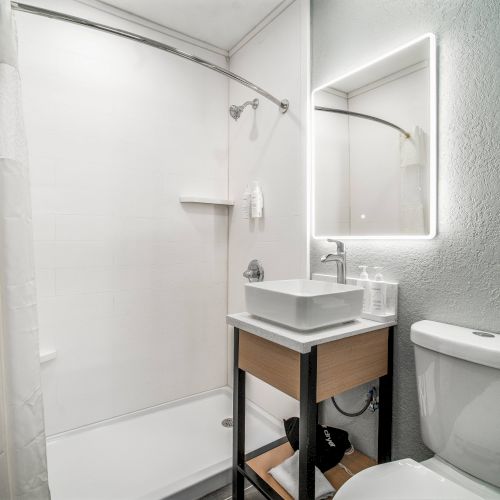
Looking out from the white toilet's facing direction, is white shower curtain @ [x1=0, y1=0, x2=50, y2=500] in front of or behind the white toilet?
in front

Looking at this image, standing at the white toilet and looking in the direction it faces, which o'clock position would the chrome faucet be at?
The chrome faucet is roughly at 3 o'clock from the white toilet.

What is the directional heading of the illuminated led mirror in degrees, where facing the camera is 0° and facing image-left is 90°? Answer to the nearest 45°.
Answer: approximately 45°
